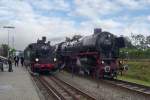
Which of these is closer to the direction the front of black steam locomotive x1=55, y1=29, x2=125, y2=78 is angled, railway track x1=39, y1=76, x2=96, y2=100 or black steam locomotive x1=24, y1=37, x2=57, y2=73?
the railway track

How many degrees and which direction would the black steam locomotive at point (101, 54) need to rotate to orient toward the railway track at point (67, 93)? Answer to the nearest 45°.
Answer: approximately 45° to its right
